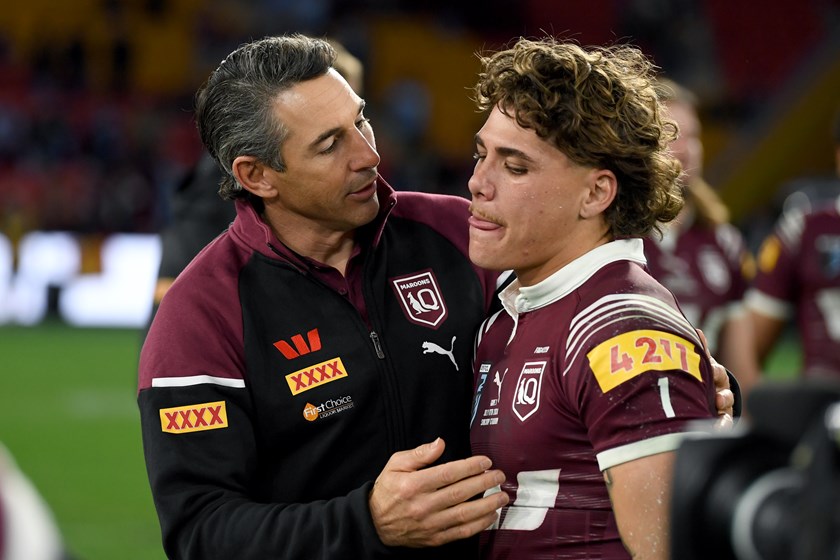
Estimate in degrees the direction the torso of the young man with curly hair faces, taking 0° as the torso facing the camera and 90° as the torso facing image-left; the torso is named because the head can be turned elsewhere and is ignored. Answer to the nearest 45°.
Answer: approximately 45°

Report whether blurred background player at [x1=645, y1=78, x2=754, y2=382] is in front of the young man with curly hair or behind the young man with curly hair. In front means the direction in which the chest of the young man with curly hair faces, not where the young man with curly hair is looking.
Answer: behind

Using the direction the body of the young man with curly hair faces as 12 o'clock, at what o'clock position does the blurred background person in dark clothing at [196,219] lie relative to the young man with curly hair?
The blurred background person in dark clothing is roughly at 3 o'clock from the young man with curly hair.

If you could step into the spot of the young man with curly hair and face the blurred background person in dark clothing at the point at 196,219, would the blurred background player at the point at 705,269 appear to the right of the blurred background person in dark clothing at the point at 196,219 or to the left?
right

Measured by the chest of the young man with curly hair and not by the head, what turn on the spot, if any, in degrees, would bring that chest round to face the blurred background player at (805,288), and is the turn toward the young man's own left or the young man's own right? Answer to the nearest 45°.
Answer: approximately 135° to the young man's own right
